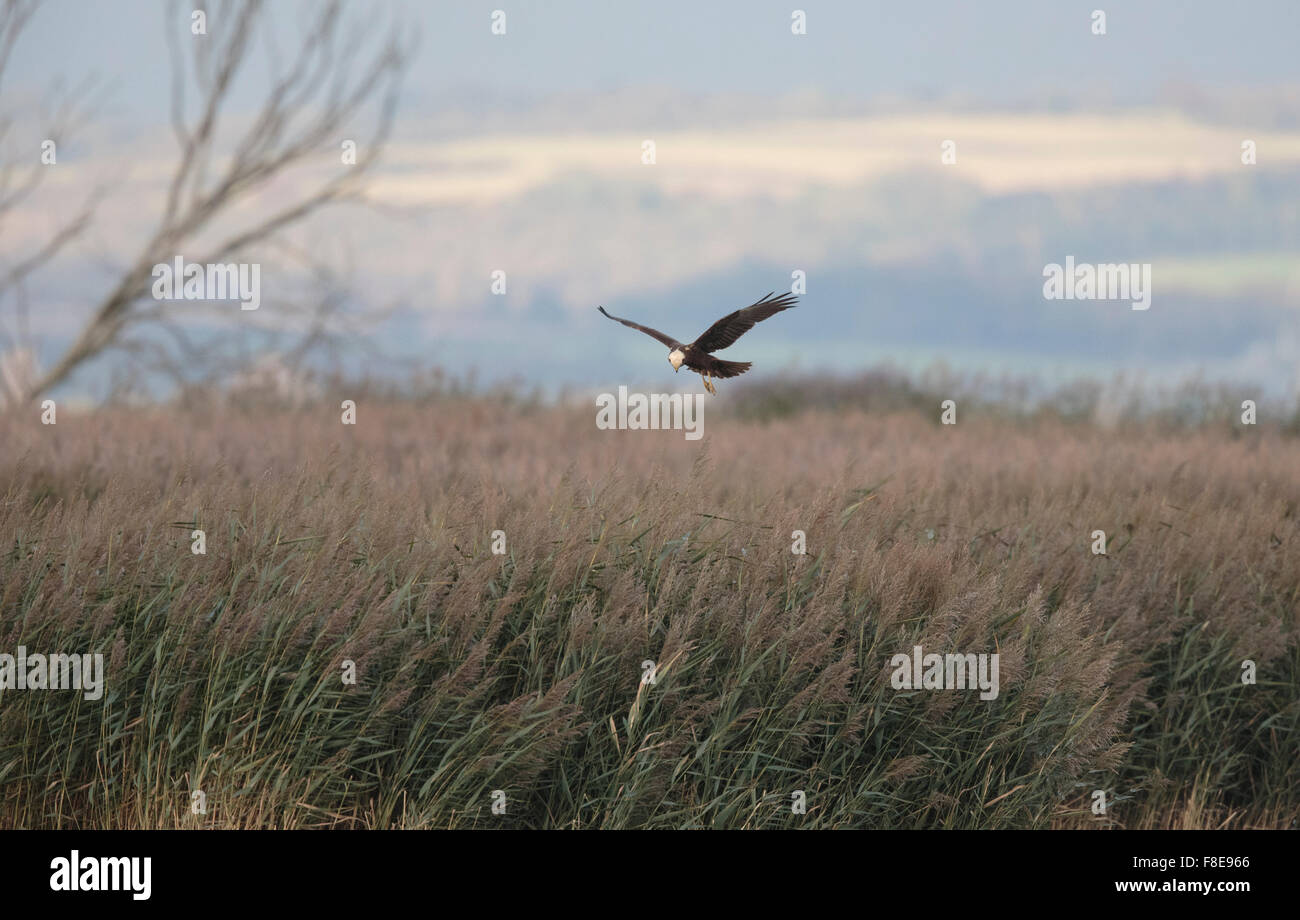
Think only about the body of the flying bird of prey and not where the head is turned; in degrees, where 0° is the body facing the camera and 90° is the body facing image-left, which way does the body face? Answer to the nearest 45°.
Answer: approximately 45°
